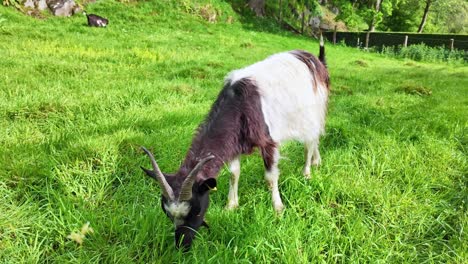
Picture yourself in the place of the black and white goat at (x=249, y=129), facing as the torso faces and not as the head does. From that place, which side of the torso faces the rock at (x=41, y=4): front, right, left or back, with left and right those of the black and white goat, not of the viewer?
right

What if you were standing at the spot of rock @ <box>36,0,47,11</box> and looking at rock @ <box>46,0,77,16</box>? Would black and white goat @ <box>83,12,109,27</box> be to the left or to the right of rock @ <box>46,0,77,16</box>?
right

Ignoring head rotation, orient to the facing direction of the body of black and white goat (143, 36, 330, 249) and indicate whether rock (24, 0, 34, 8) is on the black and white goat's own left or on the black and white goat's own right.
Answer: on the black and white goat's own right

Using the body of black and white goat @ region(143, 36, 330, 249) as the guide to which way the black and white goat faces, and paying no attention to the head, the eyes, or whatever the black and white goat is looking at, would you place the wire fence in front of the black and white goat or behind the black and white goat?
behind

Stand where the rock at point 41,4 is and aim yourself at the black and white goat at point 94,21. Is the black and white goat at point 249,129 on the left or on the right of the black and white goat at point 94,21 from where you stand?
right

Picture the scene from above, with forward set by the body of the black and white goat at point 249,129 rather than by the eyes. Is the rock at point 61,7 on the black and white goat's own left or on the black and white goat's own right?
on the black and white goat's own right

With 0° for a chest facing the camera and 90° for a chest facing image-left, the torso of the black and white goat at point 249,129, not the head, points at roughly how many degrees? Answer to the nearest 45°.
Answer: approximately 45°

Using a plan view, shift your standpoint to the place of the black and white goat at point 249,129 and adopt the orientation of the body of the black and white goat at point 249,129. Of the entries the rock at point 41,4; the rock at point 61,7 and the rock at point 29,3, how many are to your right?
3
